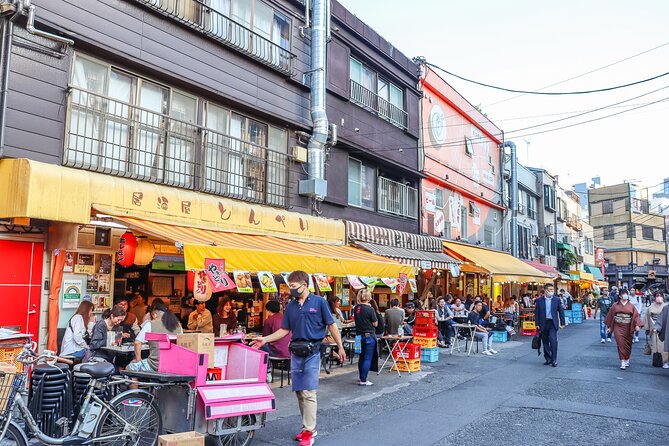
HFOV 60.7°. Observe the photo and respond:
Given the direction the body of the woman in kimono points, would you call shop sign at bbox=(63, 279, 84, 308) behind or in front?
in front

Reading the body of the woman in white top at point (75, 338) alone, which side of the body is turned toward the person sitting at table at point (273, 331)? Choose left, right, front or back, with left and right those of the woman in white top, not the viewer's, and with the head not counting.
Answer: front

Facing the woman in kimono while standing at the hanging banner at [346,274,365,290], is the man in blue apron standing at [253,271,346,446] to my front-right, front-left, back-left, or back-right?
back-right

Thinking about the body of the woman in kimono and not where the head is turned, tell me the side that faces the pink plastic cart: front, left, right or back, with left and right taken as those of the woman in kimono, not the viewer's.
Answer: front

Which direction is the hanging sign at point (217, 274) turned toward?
toward the camera

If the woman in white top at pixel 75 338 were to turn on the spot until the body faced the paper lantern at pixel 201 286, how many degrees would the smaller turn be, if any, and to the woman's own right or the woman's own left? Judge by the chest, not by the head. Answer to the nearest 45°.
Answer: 0° — they already face it

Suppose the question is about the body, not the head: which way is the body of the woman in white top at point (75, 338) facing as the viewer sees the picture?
to the viewer's right

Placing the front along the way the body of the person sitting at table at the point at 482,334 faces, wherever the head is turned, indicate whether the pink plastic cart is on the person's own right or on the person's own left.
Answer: on the person's own right

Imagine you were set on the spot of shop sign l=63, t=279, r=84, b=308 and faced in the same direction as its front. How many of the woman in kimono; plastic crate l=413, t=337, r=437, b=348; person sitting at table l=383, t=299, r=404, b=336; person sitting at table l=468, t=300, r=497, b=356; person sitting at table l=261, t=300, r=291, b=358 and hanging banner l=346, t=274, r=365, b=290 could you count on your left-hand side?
6

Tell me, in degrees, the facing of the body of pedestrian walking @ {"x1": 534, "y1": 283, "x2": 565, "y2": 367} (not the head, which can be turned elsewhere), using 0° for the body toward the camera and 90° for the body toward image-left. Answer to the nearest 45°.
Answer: approximately 0°

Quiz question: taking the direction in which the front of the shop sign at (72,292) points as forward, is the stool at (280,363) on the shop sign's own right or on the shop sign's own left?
on the shop sign's own left

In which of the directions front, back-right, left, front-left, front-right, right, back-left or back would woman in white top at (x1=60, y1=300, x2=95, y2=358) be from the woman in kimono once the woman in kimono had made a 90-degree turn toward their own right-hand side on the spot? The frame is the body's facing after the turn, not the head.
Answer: front-left

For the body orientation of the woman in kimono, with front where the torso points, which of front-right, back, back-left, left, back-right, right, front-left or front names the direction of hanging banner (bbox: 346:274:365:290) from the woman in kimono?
front-right

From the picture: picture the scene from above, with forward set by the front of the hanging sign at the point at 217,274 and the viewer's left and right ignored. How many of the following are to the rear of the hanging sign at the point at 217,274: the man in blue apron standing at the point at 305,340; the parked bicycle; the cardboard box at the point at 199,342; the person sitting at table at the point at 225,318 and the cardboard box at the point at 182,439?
1

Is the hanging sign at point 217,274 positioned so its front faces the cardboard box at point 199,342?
yes

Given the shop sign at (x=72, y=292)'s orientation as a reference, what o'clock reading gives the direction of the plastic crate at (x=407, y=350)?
The plastic crate is roughly at 9 o'clock from the shop sign.
